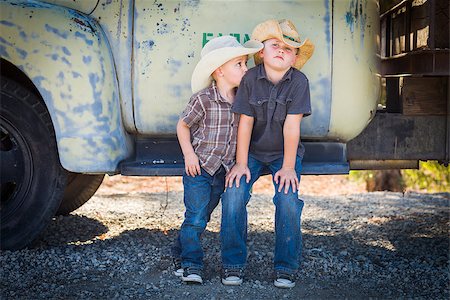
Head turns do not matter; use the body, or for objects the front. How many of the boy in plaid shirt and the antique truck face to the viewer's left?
1

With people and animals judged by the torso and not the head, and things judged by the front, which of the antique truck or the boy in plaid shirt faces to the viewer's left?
the antique truck

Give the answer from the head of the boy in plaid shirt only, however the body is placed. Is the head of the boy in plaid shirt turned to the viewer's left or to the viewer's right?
to the viewer's right

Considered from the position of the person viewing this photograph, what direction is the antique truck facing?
facing to the left of the viewer

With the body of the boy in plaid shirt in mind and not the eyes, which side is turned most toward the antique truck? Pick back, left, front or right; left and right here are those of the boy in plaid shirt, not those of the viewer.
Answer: back

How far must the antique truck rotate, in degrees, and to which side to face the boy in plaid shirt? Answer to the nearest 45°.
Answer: approximately 135° to its left

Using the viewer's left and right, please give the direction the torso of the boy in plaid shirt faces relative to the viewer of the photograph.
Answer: facing the viewer and to the right of the viewer
